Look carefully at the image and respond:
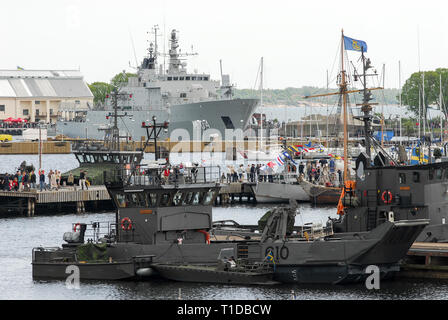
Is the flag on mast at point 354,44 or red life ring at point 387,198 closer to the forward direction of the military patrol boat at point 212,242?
the red life ring

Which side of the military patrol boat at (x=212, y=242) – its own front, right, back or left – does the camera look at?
right

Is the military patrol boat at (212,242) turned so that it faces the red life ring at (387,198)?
yes

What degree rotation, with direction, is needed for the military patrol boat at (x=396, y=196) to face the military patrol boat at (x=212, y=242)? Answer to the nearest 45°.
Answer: approximately 180°

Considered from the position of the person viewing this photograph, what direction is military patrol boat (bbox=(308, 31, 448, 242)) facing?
facing to the right of the viewer

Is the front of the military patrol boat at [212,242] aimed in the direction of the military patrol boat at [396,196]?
yes

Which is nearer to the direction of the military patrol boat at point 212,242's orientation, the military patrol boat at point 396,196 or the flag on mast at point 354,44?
the military patrol boat
